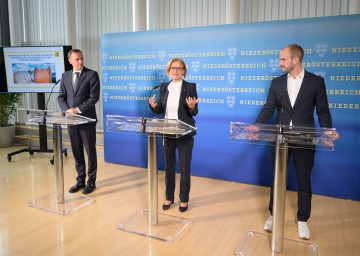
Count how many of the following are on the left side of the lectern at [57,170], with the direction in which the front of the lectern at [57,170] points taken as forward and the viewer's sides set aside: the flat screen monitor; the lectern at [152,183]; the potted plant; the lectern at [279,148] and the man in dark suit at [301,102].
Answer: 3

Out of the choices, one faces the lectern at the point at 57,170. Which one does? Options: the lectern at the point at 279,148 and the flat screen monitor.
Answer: the flat screen monitor

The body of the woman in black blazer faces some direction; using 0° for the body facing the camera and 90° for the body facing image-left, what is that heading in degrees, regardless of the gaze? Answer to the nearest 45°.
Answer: approximately 45°

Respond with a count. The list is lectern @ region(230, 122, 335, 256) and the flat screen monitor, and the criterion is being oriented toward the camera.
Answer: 2

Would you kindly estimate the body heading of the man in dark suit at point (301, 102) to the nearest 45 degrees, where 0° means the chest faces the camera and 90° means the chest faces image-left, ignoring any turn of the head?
approximately 0°

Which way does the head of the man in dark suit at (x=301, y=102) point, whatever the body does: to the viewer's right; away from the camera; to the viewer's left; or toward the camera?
to the viewer's left

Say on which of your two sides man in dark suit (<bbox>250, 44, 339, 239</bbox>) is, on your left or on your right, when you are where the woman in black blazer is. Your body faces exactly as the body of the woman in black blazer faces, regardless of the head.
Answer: on your left

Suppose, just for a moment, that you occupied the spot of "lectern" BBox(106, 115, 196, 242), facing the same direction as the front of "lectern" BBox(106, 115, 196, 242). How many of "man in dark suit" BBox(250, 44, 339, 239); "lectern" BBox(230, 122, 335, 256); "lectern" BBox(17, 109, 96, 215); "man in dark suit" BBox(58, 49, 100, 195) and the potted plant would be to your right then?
3

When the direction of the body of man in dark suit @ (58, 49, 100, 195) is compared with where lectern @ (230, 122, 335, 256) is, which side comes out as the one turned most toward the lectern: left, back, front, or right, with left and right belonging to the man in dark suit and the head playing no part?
left

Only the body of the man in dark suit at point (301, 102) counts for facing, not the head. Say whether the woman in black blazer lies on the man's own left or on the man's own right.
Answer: on the man's own right
